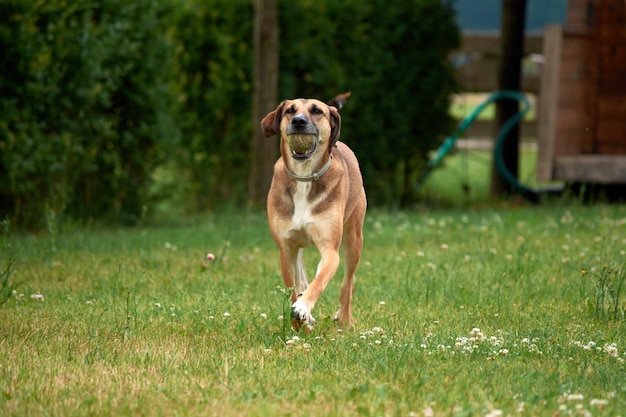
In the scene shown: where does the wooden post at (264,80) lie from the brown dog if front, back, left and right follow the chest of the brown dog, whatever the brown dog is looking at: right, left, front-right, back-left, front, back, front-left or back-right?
back

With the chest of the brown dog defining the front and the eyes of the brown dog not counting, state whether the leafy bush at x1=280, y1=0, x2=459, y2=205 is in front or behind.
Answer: behind

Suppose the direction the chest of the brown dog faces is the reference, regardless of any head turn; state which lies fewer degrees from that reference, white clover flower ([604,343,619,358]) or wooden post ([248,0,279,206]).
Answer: the white clover flower

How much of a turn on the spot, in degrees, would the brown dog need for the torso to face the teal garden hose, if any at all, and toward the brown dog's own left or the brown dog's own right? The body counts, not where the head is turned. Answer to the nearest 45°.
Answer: approximately 180°

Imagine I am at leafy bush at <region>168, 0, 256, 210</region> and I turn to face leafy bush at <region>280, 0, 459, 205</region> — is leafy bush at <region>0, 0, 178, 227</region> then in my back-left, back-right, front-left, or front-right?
back-right

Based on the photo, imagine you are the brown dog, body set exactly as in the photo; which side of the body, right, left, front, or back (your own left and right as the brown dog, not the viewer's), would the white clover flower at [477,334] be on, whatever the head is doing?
left

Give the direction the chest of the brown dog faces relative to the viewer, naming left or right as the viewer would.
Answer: facing the viewer

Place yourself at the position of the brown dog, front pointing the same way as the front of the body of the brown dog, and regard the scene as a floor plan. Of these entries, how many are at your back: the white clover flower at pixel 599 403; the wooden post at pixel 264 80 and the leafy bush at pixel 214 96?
2

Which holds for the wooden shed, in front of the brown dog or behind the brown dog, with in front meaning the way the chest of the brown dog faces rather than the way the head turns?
behind

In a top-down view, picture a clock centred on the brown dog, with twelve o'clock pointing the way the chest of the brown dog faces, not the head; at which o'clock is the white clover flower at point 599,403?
The white clover flower is roughly at 11 o'clock from the brown dog.

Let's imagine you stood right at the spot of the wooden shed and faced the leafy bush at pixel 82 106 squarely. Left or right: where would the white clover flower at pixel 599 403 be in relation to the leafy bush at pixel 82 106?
left

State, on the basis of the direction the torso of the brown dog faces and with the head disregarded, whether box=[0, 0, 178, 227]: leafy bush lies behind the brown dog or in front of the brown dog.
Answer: behind

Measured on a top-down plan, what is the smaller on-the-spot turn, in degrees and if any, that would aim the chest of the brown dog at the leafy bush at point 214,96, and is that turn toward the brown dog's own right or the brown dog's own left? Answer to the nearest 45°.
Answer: approximately 180°
